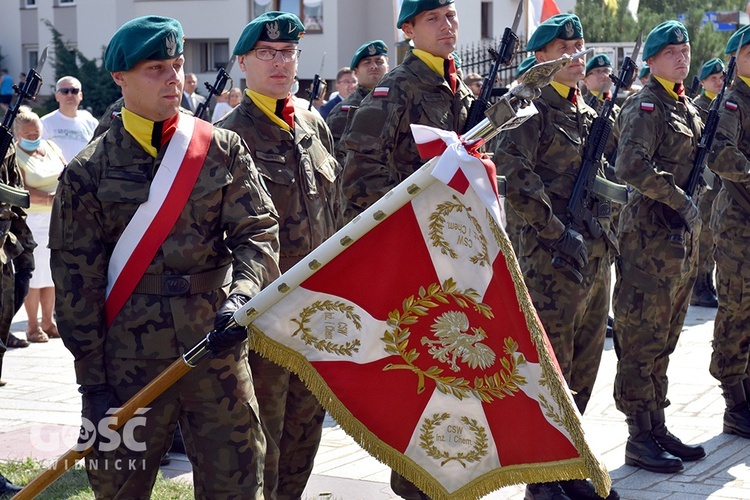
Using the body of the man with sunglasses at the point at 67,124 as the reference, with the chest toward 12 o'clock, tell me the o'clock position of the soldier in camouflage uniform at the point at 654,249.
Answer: The soldier in camouflage uniform is roughly at 11 o'clock from the man with sunglasses.

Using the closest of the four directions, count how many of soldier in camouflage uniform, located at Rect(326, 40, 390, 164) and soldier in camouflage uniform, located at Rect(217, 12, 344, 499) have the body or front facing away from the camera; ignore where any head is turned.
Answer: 0

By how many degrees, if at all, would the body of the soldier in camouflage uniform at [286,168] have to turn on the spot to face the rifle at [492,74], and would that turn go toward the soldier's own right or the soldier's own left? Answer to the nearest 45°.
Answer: approximately 90° to the soldier's own left

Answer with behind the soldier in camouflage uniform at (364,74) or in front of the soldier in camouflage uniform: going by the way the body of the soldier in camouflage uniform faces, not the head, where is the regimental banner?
in front

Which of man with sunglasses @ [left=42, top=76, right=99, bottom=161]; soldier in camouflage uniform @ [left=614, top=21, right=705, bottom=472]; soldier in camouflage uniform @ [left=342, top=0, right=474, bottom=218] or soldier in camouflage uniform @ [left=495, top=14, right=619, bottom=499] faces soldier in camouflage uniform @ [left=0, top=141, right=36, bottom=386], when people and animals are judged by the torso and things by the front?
the man with sunglasses

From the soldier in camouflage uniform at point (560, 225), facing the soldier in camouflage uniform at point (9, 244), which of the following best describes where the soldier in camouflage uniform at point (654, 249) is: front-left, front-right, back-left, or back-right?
back-right

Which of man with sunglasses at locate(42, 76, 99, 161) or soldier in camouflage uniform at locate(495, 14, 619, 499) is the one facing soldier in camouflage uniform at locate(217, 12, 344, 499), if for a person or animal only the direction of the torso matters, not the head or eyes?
the man with sunglasses

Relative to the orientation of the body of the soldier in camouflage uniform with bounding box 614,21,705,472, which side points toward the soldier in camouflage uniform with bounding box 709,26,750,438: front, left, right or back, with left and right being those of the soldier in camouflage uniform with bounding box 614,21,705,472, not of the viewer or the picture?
left

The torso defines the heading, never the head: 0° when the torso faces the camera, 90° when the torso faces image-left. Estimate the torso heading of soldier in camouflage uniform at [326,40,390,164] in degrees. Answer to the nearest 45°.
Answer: approximately 315°

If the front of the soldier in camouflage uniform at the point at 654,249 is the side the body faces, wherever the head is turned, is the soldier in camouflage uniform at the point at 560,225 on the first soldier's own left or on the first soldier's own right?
on the first soldier's own right

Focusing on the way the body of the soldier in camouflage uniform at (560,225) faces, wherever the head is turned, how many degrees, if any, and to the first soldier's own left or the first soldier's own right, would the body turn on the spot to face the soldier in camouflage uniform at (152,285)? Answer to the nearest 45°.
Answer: approximately 90° to the first soldier's own right

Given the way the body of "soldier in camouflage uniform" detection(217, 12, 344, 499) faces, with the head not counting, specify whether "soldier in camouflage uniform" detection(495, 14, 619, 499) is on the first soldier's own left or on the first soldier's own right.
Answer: on the first soldier's own left

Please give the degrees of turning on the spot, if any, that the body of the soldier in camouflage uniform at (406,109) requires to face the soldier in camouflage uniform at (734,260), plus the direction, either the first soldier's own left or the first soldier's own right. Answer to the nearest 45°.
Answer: approximately 90° to the first soldier's own left

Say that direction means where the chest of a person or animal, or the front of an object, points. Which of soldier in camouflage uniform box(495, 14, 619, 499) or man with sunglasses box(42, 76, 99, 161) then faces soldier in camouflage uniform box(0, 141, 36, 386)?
the man with sunglasses
